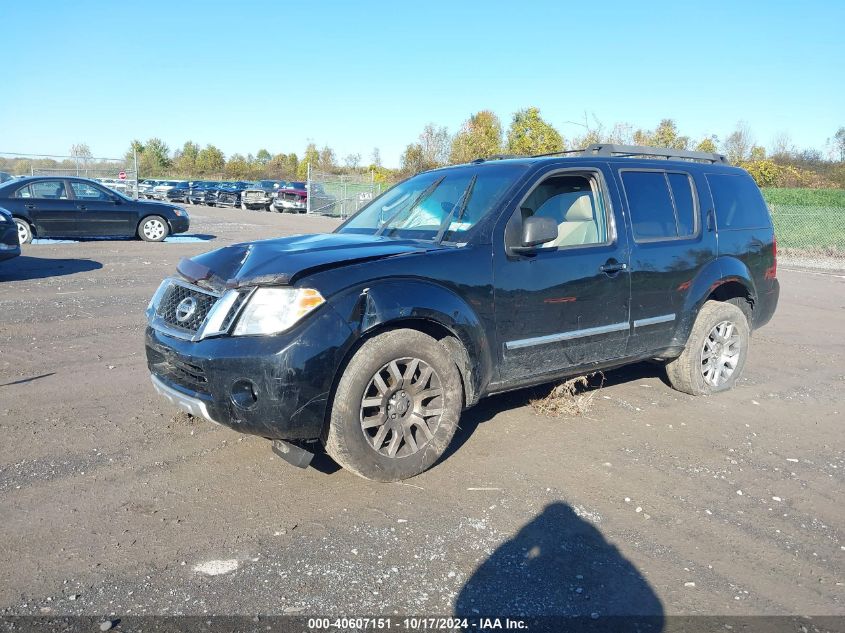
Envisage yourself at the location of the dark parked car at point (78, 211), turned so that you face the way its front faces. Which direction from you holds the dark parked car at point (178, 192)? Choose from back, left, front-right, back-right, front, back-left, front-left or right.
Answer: left

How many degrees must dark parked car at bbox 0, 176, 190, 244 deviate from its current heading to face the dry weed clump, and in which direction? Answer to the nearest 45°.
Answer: approximately 90° to its right

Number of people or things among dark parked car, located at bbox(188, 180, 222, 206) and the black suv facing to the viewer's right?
0

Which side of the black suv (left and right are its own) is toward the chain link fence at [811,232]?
back

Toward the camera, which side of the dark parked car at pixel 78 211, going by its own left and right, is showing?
right

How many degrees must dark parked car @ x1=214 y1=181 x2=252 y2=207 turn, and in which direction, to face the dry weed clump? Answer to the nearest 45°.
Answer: approximately 45° to its left

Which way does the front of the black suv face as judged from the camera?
facing the viewer and to the left of the viewer

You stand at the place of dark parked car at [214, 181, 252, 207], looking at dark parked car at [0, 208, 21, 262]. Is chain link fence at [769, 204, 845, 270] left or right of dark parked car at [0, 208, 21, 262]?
left

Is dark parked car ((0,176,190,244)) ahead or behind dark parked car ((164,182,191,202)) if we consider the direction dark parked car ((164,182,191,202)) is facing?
ahead

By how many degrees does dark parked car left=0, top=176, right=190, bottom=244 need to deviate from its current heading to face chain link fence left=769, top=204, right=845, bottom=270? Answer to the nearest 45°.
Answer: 0° — it already faces it
